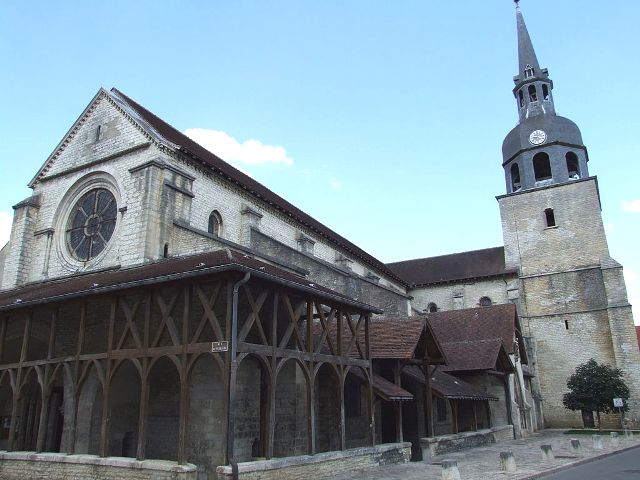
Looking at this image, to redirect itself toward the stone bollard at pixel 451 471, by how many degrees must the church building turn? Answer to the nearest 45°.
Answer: approximately 90° to its left

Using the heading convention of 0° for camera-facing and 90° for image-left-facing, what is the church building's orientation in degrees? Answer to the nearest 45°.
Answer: approximately 45°
